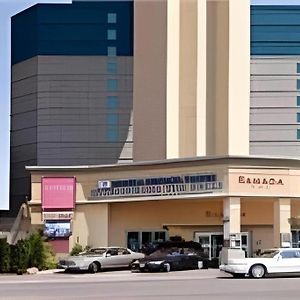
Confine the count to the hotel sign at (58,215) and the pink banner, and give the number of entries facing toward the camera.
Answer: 2

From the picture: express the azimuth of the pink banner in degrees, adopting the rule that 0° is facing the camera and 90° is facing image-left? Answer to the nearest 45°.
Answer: approximately 0°

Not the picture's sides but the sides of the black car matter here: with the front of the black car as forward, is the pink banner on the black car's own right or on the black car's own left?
on the black car's own right

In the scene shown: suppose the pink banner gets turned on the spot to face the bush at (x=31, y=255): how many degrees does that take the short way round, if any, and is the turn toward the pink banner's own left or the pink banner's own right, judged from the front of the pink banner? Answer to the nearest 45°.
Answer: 0° — it already faces it

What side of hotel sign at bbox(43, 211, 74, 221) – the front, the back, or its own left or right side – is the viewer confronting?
front

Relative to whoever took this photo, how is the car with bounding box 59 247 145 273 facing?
facing the viewer and to the left of the viewer

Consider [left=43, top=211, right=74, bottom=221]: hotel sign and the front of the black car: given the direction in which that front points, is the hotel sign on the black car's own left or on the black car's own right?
on the black car's own right

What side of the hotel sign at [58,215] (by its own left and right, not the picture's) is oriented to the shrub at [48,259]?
front

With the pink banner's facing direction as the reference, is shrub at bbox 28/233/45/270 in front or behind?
in front
